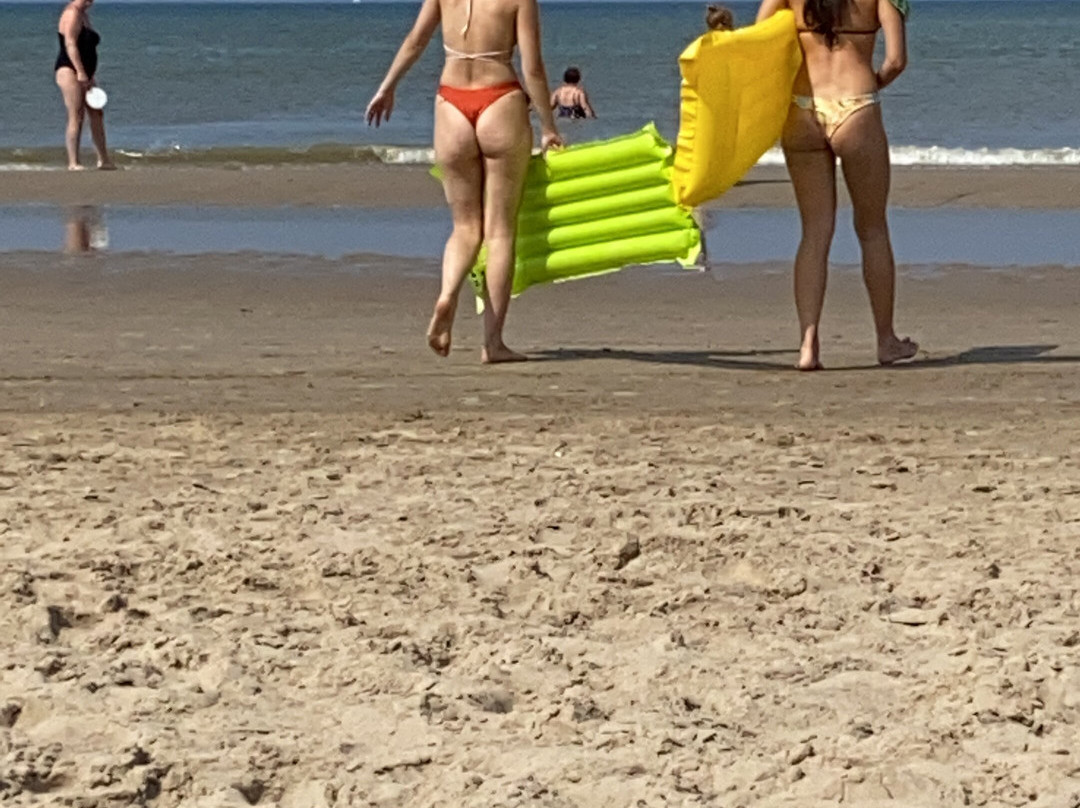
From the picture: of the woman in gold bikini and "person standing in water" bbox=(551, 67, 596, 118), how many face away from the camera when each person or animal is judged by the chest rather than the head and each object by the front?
2

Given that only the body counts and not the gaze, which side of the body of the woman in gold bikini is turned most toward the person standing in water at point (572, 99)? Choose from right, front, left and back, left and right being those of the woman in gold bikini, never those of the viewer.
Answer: front

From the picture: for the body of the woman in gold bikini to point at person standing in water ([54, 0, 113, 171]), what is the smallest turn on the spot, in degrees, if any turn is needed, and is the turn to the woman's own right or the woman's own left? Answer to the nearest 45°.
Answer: approximately 45° to the woman's own left

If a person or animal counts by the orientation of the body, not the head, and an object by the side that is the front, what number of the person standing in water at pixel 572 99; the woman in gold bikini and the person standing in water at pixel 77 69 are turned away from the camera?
2

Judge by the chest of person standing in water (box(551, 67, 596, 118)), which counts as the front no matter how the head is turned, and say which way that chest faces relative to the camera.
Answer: away from the camera

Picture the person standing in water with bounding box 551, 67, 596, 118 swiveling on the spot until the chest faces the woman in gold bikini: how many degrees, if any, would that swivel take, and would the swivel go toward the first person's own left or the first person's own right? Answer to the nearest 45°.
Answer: approximately 180°

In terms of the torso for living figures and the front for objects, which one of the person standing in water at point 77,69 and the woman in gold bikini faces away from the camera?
the woman in gold bikini

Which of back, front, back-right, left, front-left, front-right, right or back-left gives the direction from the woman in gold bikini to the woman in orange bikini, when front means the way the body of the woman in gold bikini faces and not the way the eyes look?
left

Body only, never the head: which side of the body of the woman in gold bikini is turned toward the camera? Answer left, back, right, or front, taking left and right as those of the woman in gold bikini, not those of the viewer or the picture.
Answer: back
